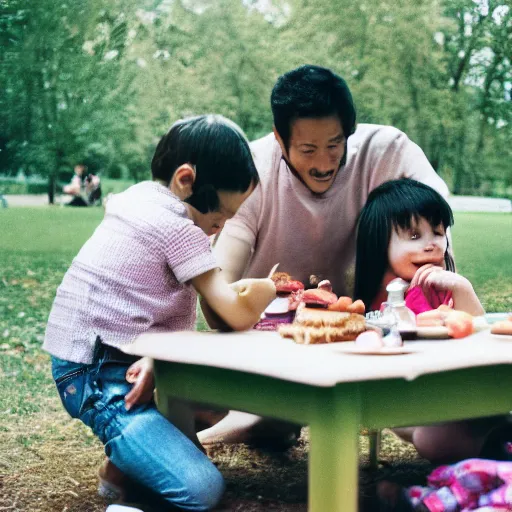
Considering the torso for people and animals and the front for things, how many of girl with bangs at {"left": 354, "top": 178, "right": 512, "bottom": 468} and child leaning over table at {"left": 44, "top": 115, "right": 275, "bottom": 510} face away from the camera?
0

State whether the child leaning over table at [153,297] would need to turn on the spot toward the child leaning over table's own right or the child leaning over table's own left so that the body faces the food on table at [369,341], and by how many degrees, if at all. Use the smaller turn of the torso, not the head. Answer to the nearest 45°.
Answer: approximately 45° to the child leaning over table's own right

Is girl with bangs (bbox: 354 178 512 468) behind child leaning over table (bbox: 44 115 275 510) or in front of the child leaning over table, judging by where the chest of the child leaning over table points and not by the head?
in front

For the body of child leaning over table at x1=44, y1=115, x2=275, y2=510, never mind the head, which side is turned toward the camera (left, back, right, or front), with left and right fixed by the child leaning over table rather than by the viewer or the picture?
right

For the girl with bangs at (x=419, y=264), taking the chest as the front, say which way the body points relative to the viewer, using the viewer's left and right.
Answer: facing the viewer and to the right of the viewer

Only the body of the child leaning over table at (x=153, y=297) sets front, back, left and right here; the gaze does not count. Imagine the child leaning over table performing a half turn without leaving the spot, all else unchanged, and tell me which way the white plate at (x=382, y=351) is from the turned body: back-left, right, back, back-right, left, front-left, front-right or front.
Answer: back-left

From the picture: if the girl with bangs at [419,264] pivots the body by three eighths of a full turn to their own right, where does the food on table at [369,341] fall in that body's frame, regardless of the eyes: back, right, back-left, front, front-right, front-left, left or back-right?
left

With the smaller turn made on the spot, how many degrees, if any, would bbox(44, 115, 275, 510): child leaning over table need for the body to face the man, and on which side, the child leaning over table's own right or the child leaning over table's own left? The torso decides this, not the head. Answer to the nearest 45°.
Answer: approximately 45° to the child leaning over table's own left

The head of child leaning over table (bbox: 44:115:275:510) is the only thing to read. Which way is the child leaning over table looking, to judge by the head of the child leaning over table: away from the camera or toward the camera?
away from the camera

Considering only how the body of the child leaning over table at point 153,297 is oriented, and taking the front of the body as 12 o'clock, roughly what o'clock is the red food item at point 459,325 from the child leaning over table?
The red food item is roughly at 1 o'clock from the child leaning over table.

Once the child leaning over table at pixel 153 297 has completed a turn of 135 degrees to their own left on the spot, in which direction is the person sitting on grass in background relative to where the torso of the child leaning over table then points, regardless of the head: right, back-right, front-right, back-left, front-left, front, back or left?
front-right
